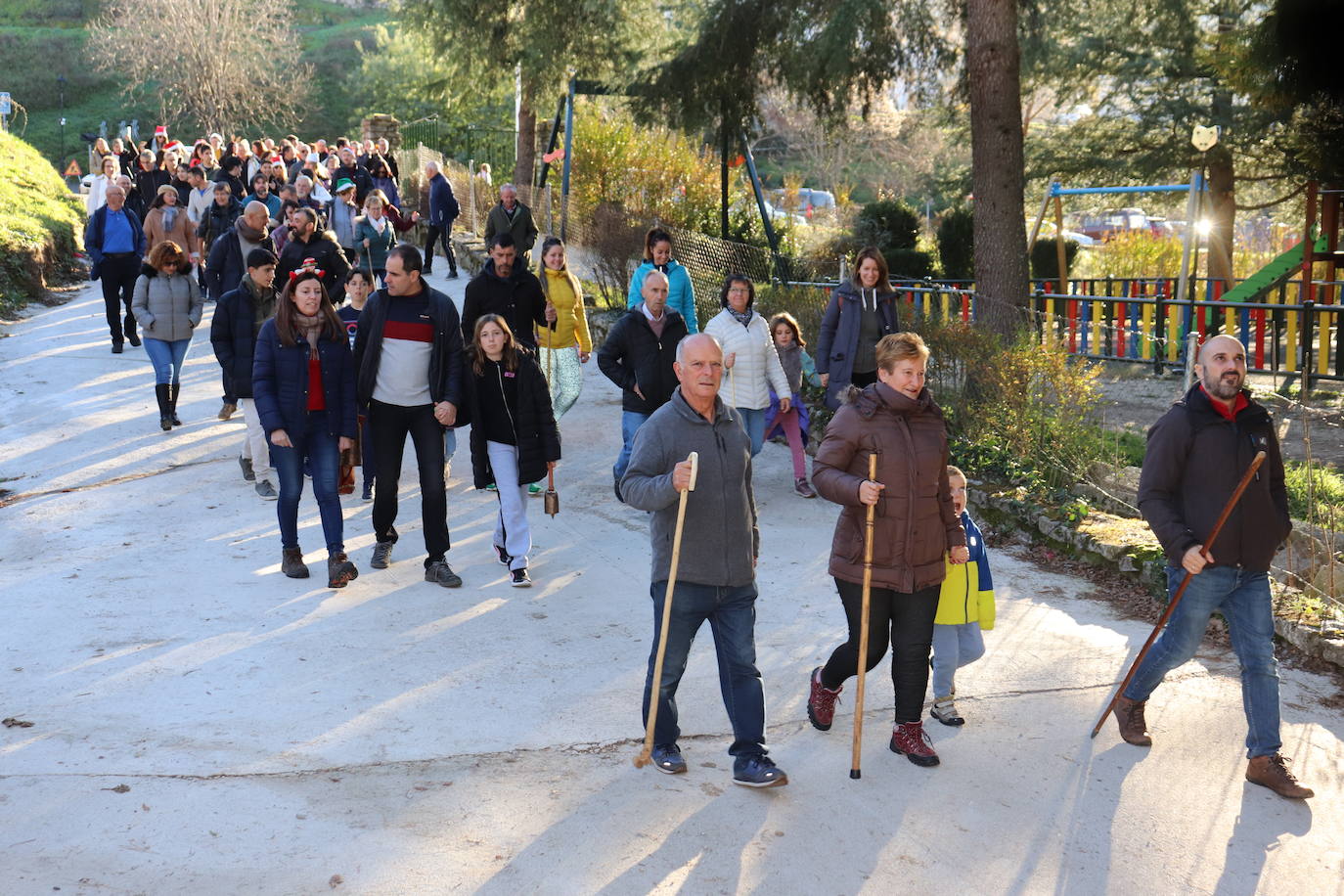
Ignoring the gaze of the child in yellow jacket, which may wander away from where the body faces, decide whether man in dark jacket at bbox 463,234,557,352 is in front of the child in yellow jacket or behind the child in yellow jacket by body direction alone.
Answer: behind

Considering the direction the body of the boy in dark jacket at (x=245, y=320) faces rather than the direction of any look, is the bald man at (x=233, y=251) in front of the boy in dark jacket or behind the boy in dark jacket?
behind

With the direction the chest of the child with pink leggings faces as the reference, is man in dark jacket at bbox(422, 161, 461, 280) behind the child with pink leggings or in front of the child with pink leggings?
behind

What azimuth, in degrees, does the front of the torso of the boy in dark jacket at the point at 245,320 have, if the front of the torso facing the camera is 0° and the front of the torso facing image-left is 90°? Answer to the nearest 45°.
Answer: approximately 315°

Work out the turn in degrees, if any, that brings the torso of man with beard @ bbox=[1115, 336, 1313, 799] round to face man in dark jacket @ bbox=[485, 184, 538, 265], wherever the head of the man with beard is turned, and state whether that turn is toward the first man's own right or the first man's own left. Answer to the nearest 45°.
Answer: approximately 180°

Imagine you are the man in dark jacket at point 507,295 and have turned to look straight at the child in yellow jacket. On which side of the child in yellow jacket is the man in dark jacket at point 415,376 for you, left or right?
right

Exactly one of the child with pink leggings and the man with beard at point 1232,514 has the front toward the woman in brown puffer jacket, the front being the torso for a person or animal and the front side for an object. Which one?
the child with pink leggings

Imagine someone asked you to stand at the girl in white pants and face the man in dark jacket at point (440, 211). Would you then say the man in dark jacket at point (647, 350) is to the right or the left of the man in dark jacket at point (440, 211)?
right

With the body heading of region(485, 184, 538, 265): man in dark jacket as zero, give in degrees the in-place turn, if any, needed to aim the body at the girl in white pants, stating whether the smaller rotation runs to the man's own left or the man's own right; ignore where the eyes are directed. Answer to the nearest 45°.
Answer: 0° — they already face them
